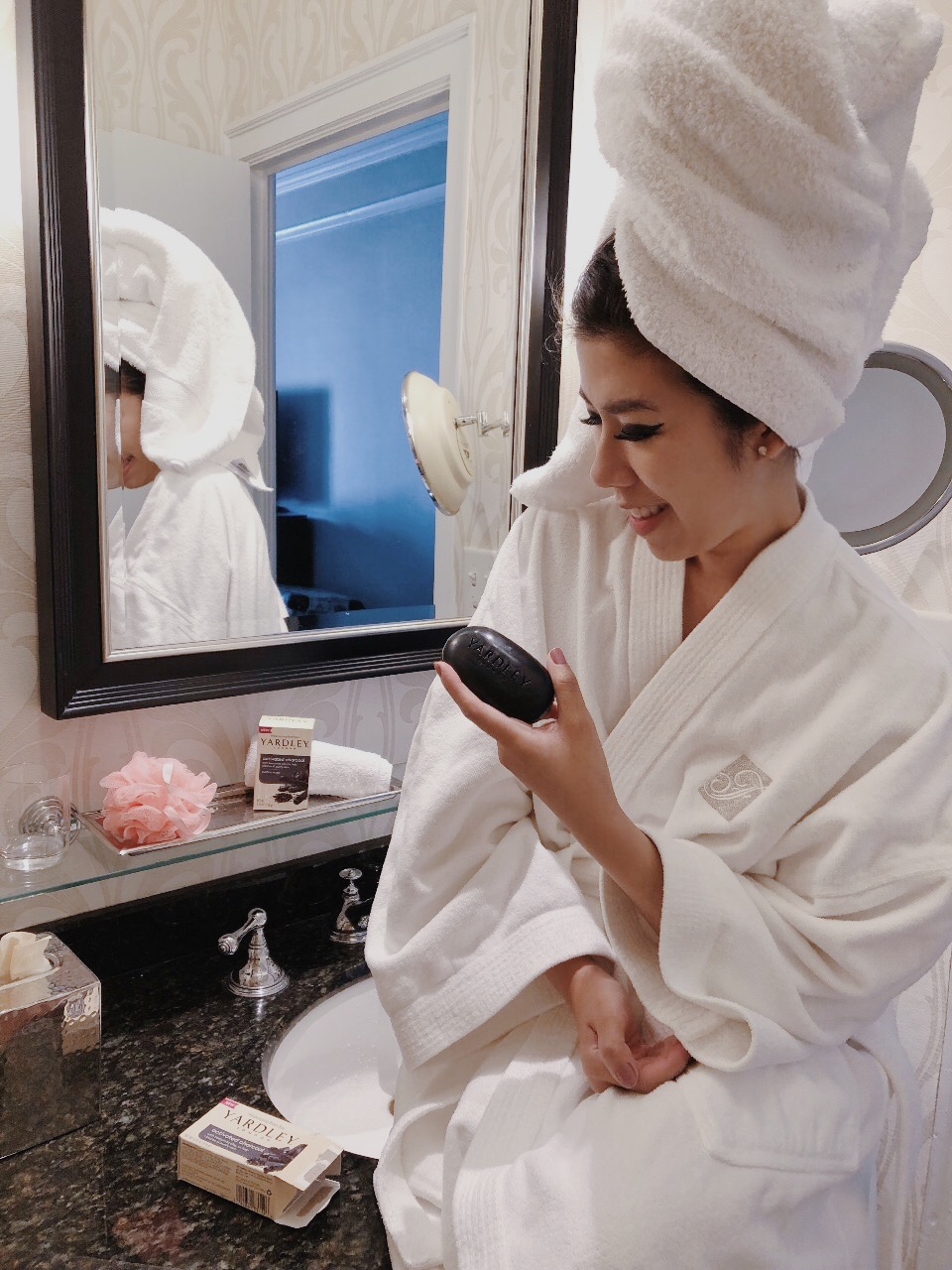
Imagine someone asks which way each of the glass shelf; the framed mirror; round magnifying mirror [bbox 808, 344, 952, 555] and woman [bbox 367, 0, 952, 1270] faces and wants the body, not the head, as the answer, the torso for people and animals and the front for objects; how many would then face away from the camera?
0

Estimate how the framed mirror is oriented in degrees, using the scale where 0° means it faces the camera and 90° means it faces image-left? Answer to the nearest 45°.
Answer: approximately 315°

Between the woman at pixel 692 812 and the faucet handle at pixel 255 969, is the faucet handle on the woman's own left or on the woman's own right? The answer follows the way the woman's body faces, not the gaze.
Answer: on the woman's own right

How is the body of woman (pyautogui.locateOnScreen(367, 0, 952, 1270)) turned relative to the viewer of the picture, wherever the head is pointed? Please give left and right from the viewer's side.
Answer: facing the viewer and to the left of the viewer

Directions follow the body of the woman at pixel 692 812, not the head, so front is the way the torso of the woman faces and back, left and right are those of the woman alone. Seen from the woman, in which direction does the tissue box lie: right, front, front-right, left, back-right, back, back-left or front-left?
front-right

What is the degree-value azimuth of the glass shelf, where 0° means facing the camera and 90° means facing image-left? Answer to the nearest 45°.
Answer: approximately 315°

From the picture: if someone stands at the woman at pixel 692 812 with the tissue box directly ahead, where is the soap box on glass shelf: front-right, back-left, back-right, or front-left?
front-right

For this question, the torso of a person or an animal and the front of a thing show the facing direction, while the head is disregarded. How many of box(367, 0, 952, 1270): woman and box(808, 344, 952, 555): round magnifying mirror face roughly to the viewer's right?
0

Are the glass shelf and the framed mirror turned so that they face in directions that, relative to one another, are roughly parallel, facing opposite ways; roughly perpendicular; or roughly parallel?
roughly parallel

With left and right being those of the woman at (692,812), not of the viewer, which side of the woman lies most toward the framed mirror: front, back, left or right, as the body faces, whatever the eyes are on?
right

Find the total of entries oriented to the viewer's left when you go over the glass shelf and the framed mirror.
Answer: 0

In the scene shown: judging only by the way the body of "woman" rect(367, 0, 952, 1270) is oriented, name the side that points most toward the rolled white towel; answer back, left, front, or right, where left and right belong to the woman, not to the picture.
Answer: right

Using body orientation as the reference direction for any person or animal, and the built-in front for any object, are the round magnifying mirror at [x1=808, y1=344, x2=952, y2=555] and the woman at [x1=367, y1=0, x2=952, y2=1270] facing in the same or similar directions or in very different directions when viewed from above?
same or similar directions

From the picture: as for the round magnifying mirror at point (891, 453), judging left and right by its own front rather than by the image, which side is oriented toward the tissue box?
front
